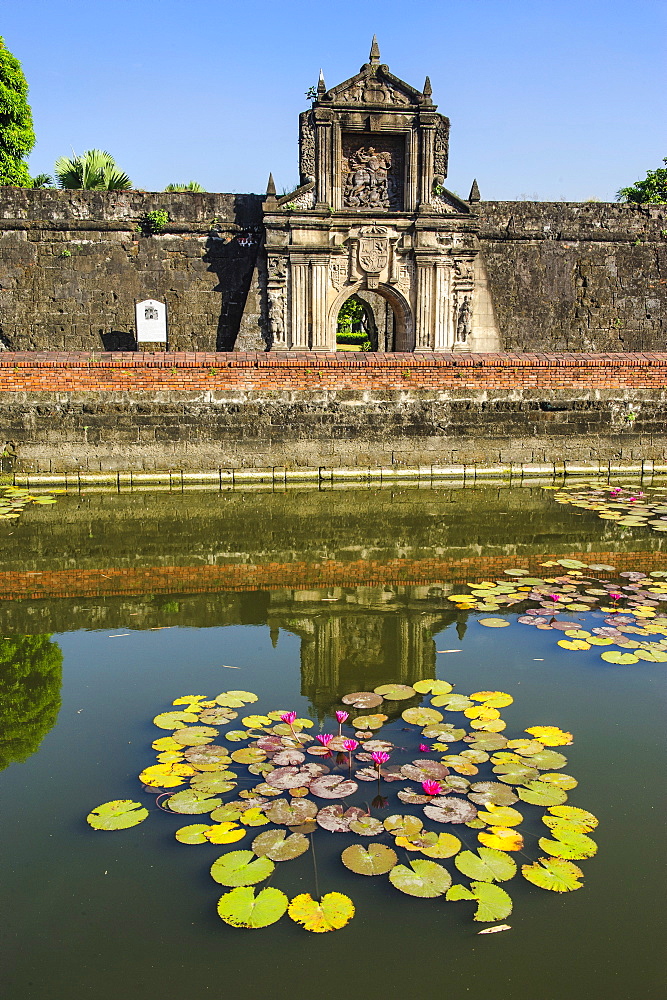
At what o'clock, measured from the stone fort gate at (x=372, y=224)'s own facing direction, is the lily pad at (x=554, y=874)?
The lily pad is roughly at 12 o'clock from the stone fort gate.

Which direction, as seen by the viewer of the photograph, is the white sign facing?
facing the viewer

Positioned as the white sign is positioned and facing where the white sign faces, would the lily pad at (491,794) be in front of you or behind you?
in front

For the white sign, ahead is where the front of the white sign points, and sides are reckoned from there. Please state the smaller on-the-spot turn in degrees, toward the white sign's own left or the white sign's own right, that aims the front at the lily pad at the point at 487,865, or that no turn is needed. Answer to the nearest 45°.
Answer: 0° — it already faces it

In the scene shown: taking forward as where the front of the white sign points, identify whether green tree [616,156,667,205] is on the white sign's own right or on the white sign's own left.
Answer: on the white sign's own left

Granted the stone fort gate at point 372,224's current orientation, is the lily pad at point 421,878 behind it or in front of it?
in front

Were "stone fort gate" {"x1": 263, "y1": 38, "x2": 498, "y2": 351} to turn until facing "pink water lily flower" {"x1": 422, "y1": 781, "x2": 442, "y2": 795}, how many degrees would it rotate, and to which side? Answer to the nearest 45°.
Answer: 0° — it already faces it

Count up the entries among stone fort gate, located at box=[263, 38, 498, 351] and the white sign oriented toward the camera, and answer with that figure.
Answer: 2

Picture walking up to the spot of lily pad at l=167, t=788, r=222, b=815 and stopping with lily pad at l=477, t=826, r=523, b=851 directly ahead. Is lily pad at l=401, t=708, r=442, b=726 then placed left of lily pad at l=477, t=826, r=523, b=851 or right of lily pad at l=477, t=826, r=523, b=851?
left

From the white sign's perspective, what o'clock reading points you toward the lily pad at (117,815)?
The lily pad is roughly at 12 o'clock from the white sign.

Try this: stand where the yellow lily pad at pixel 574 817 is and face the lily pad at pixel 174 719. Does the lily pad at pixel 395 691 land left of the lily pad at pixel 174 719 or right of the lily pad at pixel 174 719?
right

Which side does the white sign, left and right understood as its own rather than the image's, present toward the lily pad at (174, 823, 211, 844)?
front

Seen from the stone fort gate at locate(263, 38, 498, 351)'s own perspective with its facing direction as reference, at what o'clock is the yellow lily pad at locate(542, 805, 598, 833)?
The yellow lily pad is roughly at 12 o'clock from the stone fort gate.

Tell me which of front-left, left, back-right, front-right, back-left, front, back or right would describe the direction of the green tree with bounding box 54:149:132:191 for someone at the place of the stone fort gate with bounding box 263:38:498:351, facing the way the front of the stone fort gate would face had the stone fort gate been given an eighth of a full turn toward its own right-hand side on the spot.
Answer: right

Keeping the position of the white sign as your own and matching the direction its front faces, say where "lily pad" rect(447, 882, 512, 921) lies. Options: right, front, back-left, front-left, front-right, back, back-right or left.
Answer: front

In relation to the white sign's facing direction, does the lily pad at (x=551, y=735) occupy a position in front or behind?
in front

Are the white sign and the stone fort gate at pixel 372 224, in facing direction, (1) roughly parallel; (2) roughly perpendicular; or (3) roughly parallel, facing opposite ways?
roughly parallel

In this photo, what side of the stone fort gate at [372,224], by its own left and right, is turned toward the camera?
front

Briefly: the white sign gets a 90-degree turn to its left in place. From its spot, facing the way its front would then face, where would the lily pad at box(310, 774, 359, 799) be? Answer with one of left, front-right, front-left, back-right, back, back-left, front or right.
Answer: right
